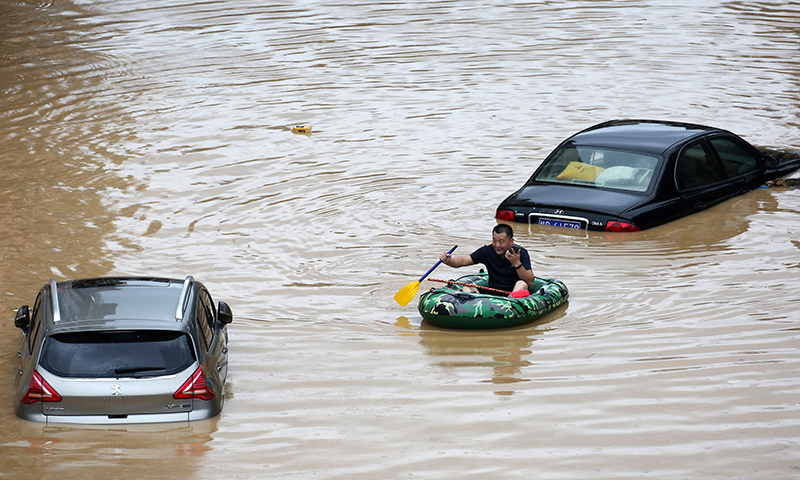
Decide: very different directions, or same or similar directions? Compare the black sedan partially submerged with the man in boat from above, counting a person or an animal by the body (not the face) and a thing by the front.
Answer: very different directions

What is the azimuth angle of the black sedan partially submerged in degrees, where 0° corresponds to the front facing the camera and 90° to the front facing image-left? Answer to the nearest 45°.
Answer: approximately 225°

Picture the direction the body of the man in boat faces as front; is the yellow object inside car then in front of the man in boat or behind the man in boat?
behind

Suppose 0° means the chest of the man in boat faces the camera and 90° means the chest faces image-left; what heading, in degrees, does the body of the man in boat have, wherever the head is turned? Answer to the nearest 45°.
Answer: approximately 45°

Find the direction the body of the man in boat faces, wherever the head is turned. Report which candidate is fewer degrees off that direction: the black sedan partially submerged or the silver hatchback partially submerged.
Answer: the silver hatchback partially submerged

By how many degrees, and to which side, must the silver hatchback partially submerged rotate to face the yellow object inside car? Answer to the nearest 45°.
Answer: approximately 45° to its right

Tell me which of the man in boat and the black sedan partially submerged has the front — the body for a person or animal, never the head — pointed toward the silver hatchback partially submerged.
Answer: the man in boat

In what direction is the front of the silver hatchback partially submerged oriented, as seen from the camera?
facing away from the viewer

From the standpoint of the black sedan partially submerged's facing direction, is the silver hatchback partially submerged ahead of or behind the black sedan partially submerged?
behind

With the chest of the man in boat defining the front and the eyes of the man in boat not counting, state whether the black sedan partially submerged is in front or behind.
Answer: behind

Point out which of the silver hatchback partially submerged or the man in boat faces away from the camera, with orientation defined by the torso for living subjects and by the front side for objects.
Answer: the silver hatchback partially submerged

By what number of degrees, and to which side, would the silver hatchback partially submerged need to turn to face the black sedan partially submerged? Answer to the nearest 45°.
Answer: approximately 45° to its right

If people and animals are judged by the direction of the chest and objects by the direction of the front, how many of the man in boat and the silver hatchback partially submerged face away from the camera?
1
